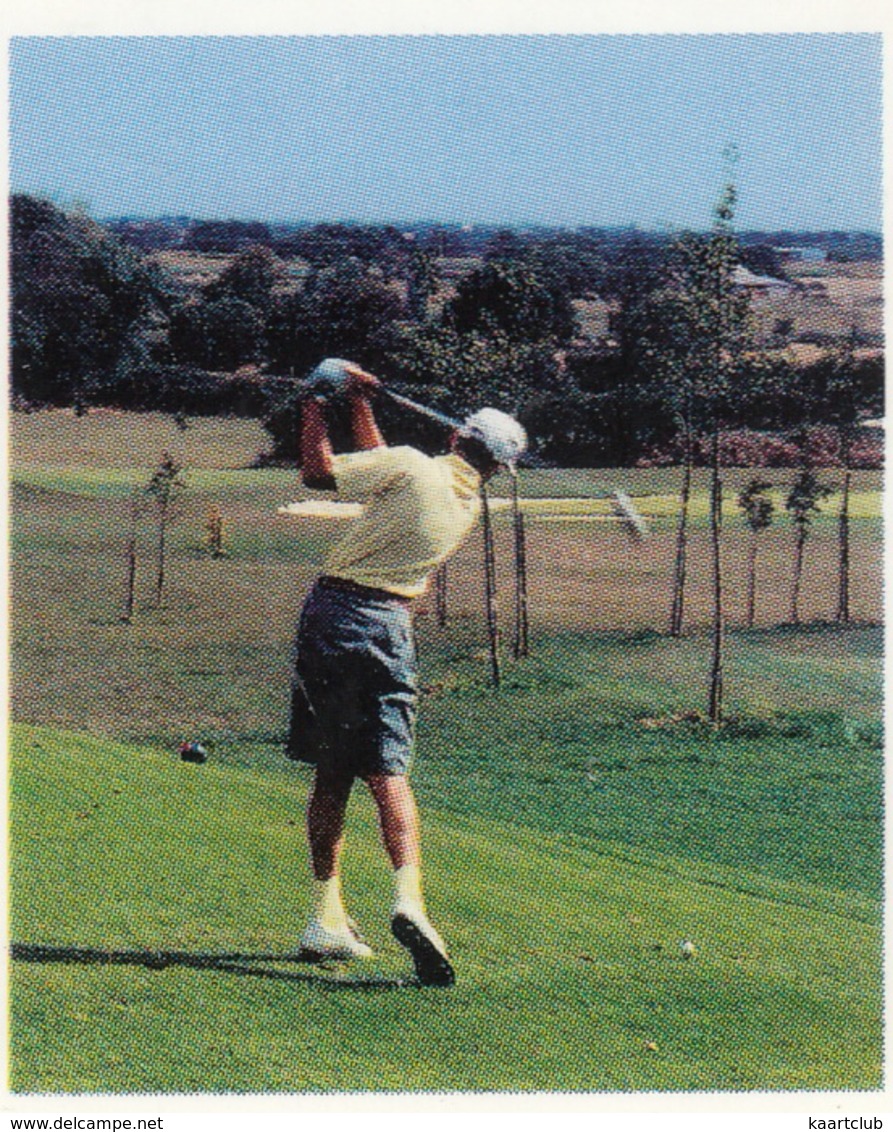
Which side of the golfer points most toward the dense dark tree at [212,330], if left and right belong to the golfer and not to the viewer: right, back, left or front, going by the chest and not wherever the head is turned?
front

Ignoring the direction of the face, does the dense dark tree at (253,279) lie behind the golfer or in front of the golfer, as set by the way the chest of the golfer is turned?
in front

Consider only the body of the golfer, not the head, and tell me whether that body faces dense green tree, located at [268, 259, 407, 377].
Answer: yes

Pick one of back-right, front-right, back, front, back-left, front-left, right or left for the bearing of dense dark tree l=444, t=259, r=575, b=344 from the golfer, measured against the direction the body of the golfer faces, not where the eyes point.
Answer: front

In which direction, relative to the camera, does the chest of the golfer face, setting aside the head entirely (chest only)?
away from the camera
